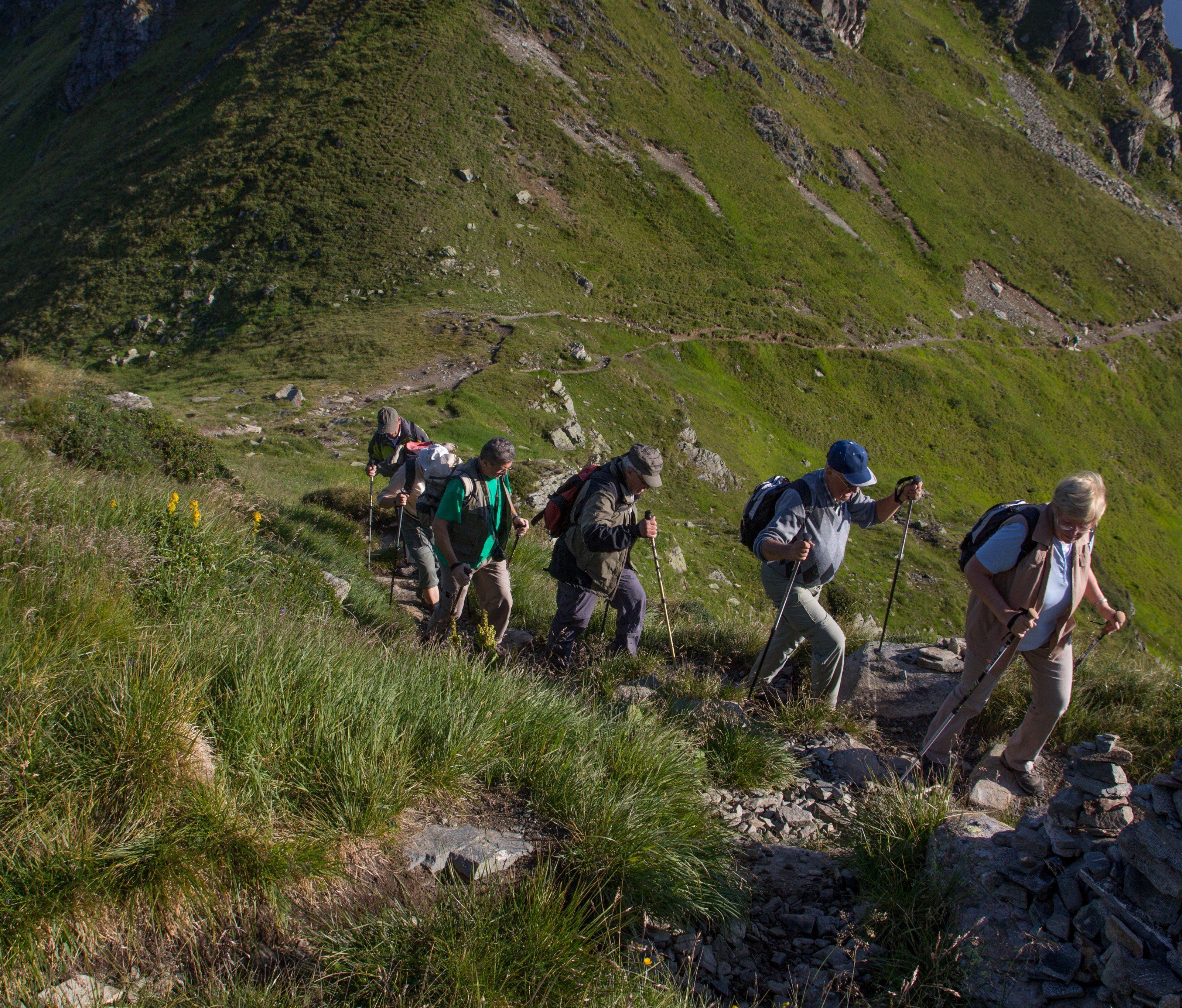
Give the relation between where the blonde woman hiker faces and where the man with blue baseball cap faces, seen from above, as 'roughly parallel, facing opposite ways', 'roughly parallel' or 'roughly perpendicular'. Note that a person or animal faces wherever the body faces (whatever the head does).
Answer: roughly parallel

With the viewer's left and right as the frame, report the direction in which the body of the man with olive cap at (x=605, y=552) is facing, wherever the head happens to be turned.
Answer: facing to the right of the viewer

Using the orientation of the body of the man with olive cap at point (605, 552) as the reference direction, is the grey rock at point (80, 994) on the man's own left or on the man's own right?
on the man's own right

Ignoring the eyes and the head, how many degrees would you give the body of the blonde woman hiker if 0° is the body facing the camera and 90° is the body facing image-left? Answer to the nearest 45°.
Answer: approximately 315°

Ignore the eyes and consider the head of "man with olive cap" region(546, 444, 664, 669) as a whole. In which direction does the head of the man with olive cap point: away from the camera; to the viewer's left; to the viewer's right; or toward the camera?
to the viewer's right

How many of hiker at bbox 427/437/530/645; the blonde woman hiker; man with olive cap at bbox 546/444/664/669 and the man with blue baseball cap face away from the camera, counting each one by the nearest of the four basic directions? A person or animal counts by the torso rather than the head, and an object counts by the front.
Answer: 0

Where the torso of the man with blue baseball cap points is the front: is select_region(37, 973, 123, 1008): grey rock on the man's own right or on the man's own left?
on the man's own right

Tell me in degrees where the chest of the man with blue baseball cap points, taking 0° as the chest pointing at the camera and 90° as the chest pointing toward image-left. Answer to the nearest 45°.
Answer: approximately 315°

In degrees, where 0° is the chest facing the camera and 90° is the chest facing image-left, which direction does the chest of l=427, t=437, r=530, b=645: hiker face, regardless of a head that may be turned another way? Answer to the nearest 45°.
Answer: approximately 315°

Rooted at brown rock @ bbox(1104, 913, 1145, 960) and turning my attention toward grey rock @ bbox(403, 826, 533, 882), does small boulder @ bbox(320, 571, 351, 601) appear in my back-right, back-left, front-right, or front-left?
front-right
